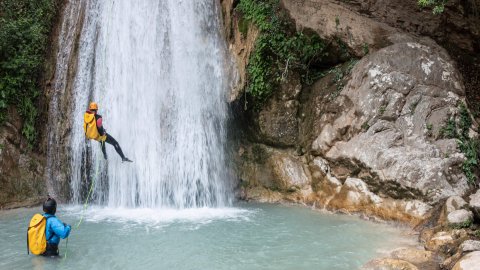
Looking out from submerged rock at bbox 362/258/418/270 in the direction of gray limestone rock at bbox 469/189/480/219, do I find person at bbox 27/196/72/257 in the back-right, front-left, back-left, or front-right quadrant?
back-left

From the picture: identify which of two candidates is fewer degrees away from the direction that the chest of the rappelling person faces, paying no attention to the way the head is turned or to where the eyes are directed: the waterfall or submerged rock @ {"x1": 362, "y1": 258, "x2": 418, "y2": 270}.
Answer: the waterfall

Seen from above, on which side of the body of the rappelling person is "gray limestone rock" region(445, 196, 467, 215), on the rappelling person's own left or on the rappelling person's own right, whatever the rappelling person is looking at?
on the rappelling person's own right

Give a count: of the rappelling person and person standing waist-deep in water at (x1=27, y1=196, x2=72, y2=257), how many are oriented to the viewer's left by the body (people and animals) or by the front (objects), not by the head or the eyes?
0

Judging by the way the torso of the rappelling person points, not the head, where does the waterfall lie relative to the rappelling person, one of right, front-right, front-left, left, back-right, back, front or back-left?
front

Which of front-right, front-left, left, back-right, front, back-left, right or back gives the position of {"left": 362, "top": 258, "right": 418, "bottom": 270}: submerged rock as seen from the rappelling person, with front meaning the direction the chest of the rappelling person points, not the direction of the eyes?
right

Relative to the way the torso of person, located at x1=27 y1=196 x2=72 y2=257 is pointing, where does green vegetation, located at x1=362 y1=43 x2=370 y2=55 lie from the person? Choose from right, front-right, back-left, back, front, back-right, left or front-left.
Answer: front-right

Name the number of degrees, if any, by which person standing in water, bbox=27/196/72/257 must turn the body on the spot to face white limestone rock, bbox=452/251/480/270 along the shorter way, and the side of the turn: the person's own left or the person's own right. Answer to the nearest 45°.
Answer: approximately 90° to the person's own right

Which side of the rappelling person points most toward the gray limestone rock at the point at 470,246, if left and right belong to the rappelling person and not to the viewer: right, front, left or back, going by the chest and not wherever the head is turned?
right

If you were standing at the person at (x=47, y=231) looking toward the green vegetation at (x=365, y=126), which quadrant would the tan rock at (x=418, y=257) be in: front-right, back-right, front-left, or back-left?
front-right

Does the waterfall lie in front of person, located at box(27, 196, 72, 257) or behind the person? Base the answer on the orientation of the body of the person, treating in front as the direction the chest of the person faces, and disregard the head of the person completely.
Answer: in front

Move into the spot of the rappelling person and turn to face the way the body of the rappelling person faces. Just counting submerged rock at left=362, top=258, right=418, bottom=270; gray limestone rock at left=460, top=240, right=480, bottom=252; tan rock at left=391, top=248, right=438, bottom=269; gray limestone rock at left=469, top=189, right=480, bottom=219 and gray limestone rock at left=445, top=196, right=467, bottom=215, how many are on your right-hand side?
5

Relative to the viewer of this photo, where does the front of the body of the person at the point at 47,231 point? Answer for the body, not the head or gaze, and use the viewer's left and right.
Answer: facing away from the viewer and to the right of the viewer

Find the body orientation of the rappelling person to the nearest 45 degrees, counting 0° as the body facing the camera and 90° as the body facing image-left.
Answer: approximately 225°
